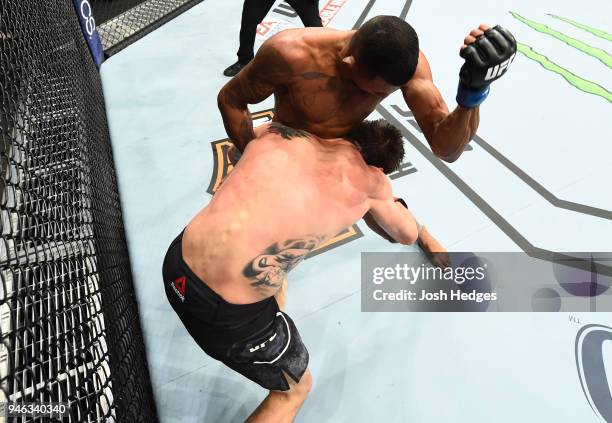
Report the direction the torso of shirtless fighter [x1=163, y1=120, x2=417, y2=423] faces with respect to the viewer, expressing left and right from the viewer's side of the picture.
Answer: facing away from the viewer and to the right of the viewer

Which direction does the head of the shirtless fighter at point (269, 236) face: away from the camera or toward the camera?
away from the camera
